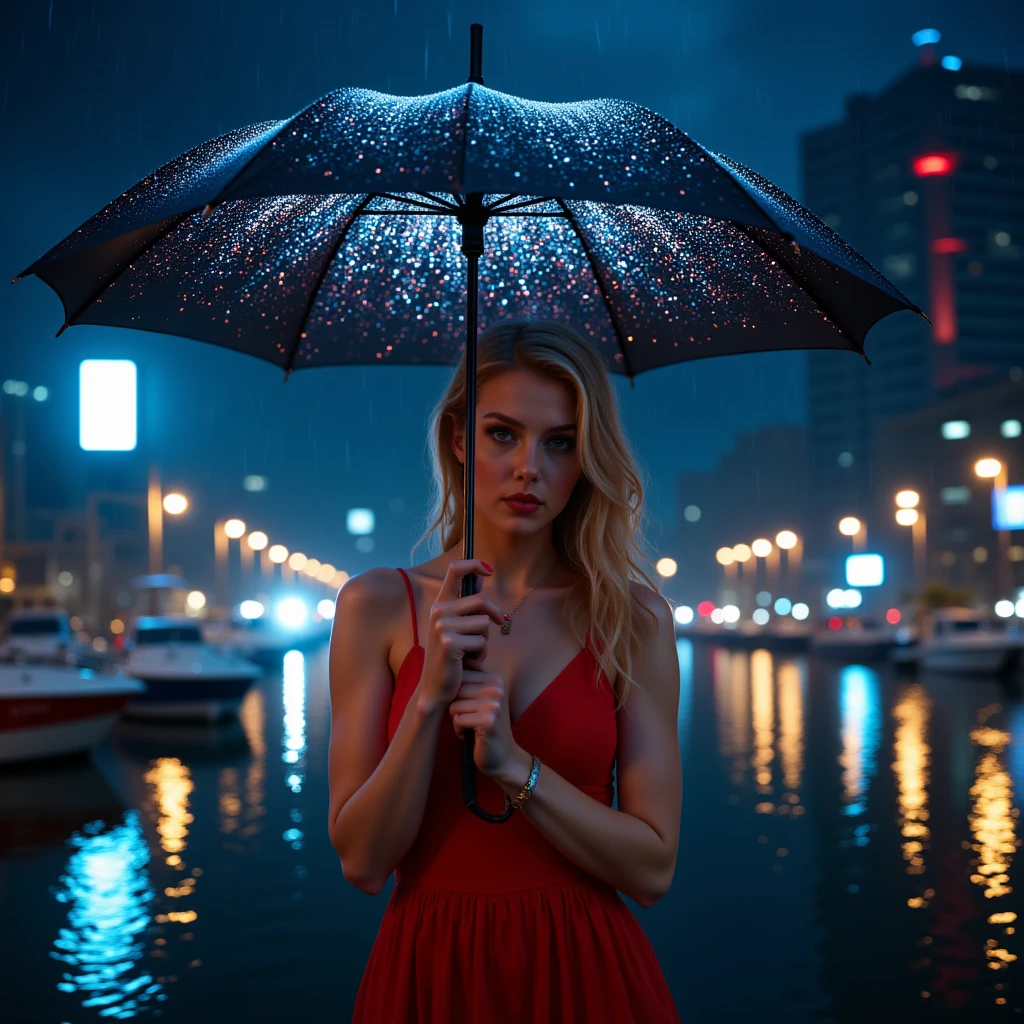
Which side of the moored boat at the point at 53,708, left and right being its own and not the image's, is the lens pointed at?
right

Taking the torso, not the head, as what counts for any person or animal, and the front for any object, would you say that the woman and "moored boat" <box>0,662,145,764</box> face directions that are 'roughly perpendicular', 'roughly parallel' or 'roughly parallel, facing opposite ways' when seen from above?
roughly perpendicular
